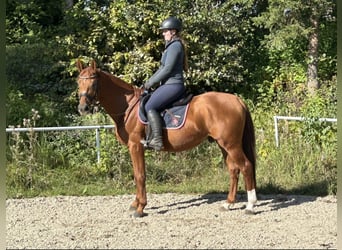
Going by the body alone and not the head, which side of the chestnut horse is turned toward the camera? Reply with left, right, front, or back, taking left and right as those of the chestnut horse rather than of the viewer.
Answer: left

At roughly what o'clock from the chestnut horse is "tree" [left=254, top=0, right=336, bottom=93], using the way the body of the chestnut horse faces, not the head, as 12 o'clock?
The tree is roughly at 4 o'clock from the chestnut horse.

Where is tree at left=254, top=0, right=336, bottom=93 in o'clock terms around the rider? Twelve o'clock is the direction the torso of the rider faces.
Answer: The tree is roughly at 4 o'clock from the rider.

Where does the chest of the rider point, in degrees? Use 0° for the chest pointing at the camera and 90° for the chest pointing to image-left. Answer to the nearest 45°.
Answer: approximately 90°

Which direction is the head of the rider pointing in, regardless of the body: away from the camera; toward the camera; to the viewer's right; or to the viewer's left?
to the viewer's left
